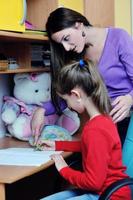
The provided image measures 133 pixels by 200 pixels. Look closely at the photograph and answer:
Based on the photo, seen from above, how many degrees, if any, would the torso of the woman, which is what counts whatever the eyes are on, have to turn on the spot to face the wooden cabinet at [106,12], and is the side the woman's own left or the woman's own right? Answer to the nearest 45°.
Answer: approximately 135° to the woman's own right

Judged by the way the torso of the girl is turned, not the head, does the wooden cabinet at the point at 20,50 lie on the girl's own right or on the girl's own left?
on the girl's own right

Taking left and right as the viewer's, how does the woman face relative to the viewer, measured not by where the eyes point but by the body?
facing the viewer and to the left of the viewer

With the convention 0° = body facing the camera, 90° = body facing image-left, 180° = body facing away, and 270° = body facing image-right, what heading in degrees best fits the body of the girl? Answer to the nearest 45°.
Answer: approximately 90°

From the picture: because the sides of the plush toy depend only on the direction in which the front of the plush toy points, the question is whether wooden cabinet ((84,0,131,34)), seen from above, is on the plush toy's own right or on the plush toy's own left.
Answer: on the plush toy's own left

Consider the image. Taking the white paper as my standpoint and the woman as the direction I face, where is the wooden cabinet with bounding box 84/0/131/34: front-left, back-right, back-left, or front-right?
front-left

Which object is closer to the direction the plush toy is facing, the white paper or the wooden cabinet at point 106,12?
the white paper

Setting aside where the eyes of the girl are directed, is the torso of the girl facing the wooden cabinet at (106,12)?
no

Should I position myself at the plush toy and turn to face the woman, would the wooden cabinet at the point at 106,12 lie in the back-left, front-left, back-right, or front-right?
front-left

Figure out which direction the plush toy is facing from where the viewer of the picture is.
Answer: facing the viewer and to the right of the viewer

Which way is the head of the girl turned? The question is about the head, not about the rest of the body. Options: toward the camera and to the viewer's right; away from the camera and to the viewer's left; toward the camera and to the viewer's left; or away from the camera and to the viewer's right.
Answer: away from the camera and to the viewer's left

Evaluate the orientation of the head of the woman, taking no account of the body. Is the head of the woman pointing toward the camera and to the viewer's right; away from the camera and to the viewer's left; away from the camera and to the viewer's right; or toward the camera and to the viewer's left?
toward the camera and to the viewer's left
